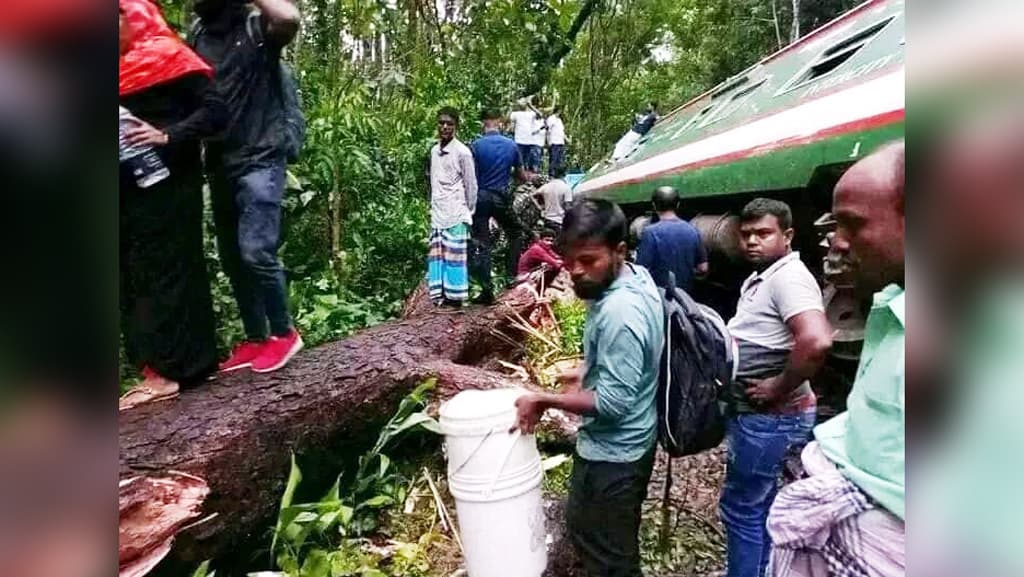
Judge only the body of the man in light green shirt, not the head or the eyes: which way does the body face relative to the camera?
to the viewer's left

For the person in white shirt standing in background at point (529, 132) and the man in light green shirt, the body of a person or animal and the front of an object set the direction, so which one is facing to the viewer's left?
the man in light green shirt

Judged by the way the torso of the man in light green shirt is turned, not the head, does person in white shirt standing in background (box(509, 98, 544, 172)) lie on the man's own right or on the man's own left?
on the man's own right

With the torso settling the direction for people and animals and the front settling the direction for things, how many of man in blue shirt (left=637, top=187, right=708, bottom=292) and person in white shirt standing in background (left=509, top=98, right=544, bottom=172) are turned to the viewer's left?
0

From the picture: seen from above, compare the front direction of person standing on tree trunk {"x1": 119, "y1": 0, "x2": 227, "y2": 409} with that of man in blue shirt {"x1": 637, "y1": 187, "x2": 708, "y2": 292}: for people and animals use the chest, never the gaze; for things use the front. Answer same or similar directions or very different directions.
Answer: very different directions

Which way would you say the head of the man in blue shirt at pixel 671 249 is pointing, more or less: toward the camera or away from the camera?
away from the camera

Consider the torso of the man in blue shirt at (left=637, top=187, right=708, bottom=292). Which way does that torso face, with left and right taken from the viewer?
facing away from the viewer

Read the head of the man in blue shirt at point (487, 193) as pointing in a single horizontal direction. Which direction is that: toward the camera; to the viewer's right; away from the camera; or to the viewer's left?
away from the camera
